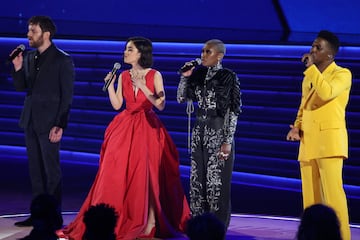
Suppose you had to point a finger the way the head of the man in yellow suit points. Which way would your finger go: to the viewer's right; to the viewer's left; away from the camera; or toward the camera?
to the viewer's left

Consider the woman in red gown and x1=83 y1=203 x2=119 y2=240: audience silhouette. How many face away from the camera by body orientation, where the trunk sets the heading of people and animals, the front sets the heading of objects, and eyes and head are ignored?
1

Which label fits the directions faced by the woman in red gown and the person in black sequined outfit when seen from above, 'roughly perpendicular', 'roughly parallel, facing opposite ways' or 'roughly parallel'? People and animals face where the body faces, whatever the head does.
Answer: roughly parallel

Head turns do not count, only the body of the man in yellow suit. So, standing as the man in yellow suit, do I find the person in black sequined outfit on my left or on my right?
on my right

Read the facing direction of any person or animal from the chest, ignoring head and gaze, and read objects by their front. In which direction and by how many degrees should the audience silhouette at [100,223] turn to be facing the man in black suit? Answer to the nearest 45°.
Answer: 0° — they already face them

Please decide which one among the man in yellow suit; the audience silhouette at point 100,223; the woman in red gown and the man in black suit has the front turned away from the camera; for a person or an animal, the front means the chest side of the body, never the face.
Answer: the audience silhouette

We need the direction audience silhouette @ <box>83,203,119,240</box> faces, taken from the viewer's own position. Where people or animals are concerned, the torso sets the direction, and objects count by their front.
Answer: facing away from the viewer

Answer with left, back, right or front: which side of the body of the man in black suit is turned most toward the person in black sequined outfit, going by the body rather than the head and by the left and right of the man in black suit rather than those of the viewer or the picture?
left

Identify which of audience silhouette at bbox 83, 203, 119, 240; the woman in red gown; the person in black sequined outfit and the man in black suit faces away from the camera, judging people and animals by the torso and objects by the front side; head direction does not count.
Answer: the audience silhouette

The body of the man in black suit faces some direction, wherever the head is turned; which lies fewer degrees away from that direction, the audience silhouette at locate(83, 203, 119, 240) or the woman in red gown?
the audience silhouette

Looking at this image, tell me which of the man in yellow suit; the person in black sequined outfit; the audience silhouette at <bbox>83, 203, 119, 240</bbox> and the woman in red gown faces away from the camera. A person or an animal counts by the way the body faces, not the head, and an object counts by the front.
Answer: the audience silhouette

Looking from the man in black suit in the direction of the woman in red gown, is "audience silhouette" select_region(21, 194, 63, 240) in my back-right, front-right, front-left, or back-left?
front-right

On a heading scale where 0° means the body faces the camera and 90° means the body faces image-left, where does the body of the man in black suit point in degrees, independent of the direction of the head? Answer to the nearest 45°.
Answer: approximately 45°

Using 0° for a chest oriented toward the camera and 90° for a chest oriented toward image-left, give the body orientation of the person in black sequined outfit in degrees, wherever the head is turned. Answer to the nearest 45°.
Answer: approximately 45°

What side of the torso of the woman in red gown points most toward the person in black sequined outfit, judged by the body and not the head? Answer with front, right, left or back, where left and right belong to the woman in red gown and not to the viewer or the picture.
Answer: left

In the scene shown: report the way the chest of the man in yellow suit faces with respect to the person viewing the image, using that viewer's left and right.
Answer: facing the viewer and to the left of the viewer
